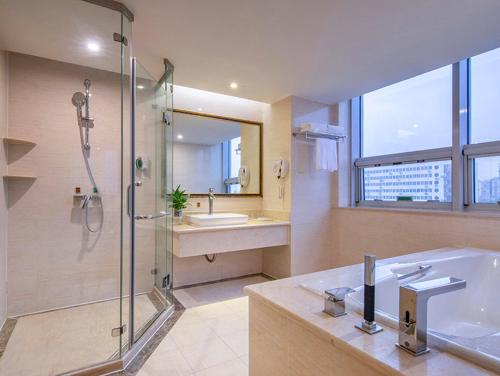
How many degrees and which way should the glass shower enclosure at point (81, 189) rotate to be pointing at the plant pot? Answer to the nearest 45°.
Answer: approximately 45° to its left

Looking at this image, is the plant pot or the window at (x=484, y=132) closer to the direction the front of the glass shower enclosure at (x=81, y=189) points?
the window

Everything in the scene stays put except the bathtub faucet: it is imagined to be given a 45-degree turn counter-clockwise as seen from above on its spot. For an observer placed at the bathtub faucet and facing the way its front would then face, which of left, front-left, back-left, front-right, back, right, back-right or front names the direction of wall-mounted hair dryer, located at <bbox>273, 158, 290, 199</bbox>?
front-left

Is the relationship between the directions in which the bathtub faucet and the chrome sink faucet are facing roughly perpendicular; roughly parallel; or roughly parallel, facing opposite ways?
roughly perpendicular

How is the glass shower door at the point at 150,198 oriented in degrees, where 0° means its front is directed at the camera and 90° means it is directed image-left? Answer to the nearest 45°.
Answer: approximately 315°

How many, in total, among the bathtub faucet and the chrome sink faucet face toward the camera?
1

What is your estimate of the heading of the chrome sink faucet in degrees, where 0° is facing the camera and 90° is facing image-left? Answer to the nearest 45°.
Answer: approximately 0°

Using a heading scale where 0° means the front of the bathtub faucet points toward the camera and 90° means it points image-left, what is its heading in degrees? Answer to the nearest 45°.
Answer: approximately 225°

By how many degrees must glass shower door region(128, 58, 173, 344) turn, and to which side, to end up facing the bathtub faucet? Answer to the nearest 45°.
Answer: approximately 45° to its right

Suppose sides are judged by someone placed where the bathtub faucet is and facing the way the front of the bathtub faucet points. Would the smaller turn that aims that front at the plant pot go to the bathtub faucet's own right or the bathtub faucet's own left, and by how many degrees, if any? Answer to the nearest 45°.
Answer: approximately 90° to the bathtub faucet's own left

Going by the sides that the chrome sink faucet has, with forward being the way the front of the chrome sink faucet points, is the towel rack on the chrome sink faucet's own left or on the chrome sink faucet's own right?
on the chrome sink faucet's own left

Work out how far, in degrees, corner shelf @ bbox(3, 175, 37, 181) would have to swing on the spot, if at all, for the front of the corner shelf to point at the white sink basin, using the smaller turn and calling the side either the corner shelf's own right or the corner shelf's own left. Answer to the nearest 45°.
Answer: approximately 45° to the corner shelf's own left

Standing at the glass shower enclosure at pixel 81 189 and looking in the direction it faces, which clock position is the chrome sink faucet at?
The chrome sink faucet is roughly at 10 o'clock from the glass shower enclosure.
